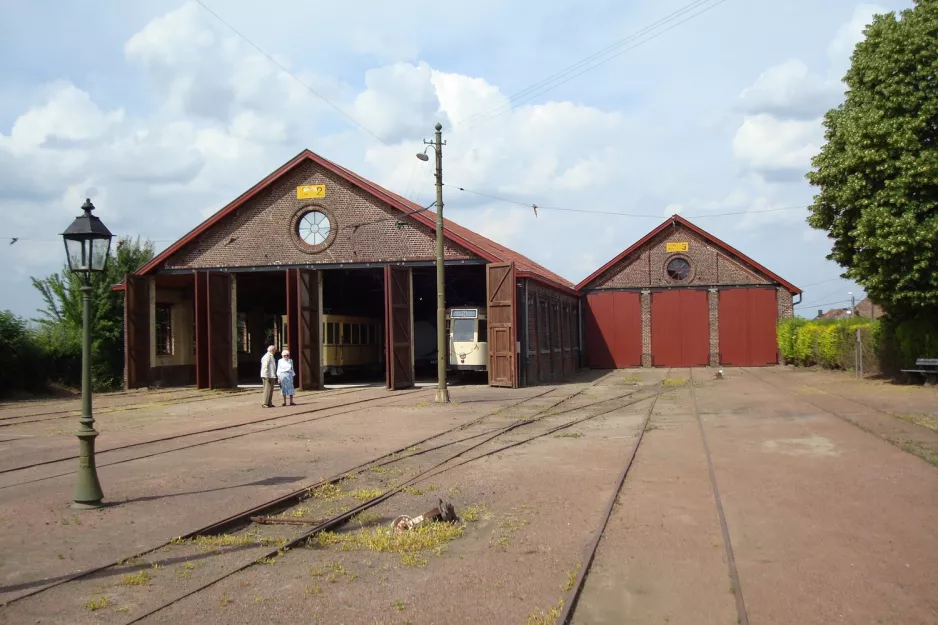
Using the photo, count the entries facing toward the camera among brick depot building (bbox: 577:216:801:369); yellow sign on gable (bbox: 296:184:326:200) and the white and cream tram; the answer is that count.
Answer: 3

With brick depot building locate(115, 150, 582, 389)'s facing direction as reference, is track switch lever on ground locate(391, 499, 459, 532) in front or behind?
in front

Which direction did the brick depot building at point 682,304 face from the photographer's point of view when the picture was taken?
facing the viewer

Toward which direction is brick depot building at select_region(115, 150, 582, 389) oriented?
toward the camera

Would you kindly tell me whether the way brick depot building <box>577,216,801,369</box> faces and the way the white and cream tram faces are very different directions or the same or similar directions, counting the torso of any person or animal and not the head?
same or similar directions

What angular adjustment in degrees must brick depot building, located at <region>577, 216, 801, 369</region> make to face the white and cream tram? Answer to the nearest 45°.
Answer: approximately 45° to its right

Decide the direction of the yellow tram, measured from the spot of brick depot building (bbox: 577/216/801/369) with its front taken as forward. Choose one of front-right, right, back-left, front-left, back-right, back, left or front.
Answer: front-right

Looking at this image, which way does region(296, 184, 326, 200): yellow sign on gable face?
toward the camera

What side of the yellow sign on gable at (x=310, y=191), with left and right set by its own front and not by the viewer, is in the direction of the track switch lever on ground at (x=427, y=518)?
front

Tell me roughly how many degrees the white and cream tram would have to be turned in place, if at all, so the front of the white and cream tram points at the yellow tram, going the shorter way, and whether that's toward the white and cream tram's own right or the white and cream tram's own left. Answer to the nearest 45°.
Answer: approximately 135° to the white and cream tram's own right

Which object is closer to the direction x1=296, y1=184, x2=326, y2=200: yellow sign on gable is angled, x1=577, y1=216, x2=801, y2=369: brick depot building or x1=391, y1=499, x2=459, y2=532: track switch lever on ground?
the track switch lever on ground

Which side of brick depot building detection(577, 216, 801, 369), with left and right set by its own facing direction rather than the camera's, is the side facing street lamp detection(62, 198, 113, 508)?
front

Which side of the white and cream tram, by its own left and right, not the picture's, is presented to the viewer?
front

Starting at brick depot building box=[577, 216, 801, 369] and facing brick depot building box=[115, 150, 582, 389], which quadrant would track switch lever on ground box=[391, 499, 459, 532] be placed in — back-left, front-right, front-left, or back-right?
front-left

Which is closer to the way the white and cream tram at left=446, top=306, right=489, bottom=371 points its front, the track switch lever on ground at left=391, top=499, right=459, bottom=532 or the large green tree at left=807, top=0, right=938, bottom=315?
the track switch lever on ground

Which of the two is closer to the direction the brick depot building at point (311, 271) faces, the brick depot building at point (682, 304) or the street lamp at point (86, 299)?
the street lamp
